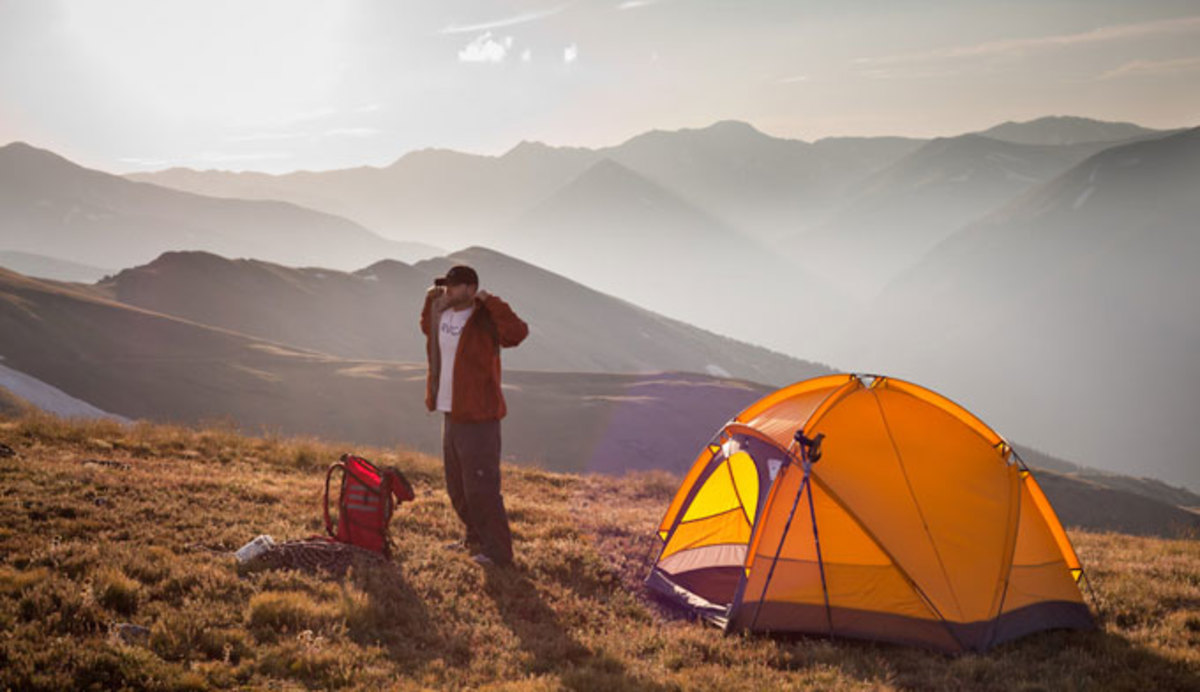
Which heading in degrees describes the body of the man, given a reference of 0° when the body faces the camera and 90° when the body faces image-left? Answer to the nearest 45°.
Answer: approximately 45°

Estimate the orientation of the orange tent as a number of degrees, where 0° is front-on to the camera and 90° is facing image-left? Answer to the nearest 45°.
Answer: approximately 45°

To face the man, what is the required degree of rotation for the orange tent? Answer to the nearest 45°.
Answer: approximately 45° to its right

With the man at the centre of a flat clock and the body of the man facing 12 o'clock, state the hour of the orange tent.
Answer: The orange tent is roughly at 8 o'clock from the man.
